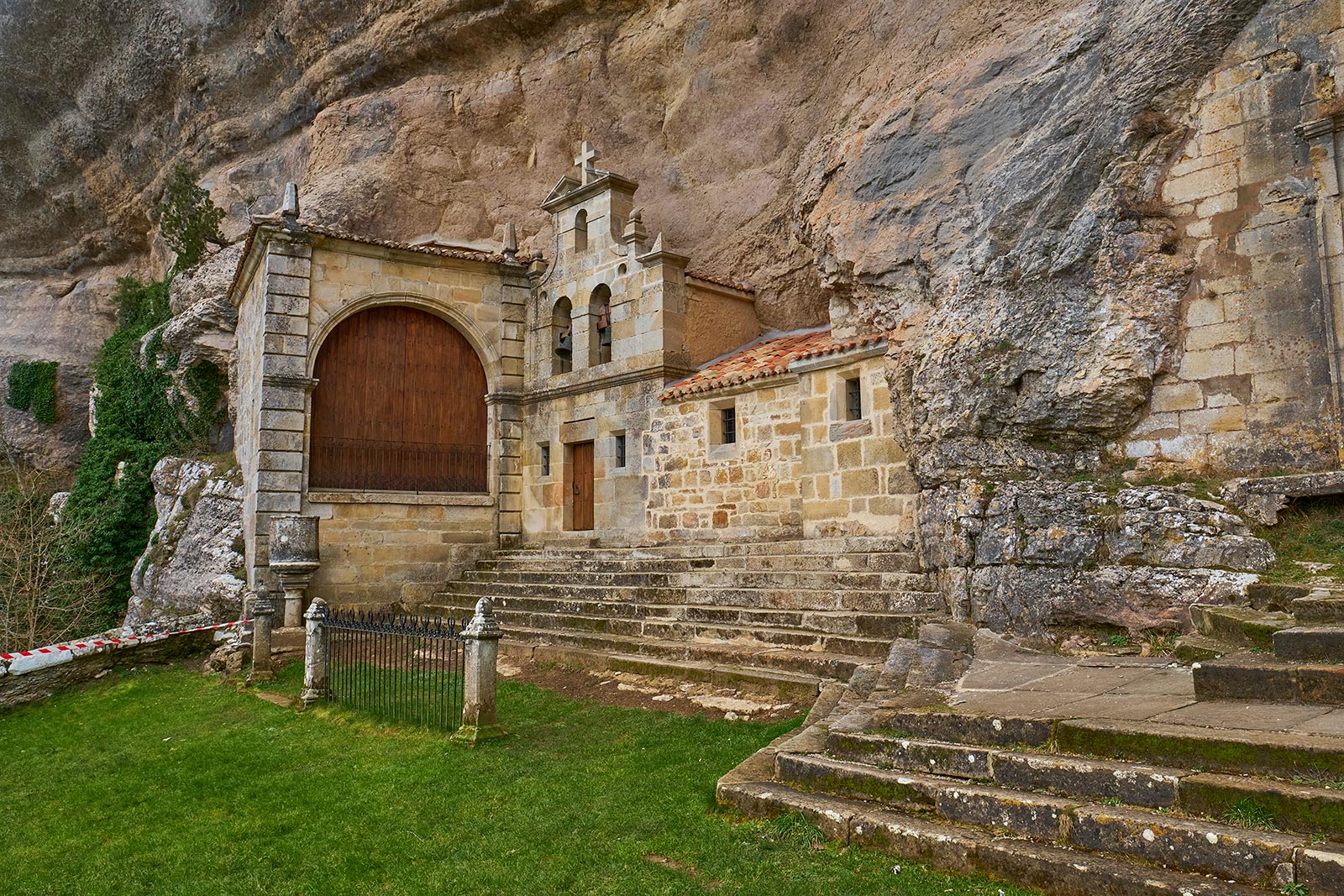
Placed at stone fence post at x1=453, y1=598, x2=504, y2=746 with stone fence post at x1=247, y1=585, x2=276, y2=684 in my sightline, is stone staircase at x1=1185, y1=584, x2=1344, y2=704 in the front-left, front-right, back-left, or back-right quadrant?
back-right

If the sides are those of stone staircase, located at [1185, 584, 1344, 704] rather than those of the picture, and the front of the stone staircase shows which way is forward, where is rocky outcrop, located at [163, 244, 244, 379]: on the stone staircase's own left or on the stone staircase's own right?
on the stone staircase's own right

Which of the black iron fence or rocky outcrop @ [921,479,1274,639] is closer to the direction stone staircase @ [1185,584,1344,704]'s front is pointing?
the black iron fence

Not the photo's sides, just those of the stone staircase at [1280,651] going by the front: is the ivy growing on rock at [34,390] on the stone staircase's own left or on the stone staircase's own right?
on the stone staircase's own right

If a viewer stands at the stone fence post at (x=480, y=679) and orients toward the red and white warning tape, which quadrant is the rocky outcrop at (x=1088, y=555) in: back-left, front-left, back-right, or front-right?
back-right
